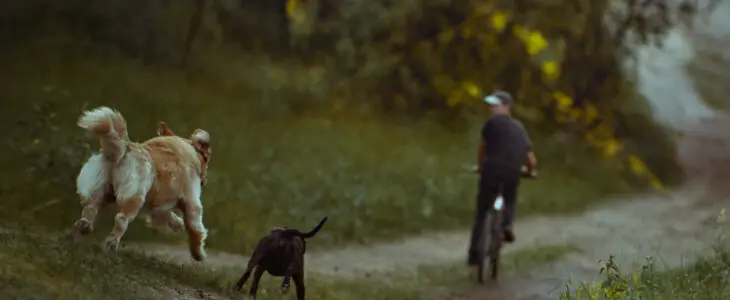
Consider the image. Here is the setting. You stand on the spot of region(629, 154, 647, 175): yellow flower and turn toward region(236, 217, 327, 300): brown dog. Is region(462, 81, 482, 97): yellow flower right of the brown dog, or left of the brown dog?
right

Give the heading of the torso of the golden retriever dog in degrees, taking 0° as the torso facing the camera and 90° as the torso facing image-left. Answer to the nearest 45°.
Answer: approximately 225°

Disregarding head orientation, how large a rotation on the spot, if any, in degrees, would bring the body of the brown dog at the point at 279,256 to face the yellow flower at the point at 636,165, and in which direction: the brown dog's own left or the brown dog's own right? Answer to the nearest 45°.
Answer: approximately 90° to the brown dog's own right

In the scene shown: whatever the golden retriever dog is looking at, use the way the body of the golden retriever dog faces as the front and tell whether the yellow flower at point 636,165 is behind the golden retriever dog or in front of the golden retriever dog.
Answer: in front

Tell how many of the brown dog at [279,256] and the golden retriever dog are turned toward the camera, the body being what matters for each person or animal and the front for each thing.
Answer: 0

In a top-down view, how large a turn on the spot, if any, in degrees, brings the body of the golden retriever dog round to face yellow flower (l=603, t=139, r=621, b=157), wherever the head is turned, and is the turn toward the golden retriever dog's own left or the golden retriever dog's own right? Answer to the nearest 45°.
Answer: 0° — it already faces it

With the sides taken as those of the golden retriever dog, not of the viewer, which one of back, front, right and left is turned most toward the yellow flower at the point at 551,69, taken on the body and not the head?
front

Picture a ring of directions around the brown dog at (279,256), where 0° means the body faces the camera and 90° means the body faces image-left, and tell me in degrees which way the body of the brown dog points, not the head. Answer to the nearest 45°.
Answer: approximately 135°

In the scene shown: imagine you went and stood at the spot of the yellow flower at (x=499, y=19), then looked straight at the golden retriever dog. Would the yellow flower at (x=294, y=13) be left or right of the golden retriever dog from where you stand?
right
